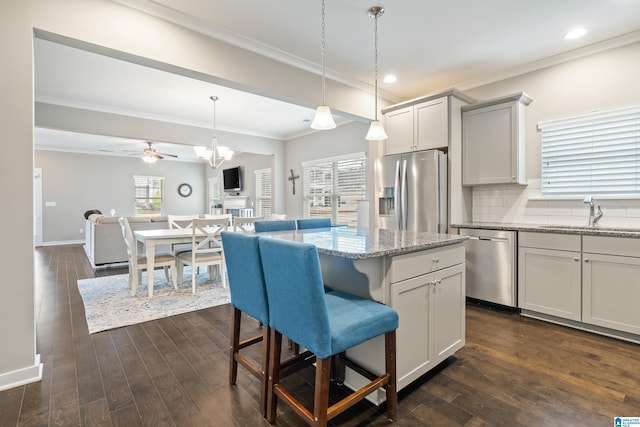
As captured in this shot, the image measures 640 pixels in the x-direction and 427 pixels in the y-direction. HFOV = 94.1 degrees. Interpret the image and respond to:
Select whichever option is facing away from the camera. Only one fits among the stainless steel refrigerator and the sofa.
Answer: the sofa

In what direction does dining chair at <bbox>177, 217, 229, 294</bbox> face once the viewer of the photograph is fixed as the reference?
facing away from the viewer and to the left of the viewer

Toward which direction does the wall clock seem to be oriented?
toward the camera

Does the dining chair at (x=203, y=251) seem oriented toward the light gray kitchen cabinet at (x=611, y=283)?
no

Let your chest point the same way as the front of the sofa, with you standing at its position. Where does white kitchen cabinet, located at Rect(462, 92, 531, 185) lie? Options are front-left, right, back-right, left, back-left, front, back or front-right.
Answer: back-right

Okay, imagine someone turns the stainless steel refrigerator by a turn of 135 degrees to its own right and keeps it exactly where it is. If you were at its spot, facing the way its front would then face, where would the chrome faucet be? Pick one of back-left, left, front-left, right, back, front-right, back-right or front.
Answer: right

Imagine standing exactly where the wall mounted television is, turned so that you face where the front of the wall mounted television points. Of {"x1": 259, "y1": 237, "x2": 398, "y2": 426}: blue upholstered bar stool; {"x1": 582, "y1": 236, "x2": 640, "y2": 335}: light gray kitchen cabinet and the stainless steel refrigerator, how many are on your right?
0

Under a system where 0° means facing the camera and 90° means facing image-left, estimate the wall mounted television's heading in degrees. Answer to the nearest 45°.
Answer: approximately 45°

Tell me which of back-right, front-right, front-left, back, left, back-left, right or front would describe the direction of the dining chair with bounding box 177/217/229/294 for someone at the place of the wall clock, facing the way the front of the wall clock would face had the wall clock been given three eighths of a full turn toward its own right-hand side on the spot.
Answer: back-left

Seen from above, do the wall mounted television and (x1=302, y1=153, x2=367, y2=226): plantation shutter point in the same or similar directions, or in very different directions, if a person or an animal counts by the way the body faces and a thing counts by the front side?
same or similar directions

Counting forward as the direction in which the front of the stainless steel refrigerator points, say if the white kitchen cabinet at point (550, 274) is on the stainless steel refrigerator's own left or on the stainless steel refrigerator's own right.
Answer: on the stainless steel refrigerator's own left

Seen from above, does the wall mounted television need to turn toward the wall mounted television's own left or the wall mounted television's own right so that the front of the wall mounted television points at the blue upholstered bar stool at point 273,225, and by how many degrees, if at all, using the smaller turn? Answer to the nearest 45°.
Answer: approximately 45° to the wall mounted television's own left

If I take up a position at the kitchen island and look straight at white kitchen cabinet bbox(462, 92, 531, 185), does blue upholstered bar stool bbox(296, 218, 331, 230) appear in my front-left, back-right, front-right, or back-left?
front-left

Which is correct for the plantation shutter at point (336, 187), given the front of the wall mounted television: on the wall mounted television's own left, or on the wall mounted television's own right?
on the wall mounted television's own left

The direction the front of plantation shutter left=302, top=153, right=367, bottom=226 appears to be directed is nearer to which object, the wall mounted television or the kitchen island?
the kitchen island

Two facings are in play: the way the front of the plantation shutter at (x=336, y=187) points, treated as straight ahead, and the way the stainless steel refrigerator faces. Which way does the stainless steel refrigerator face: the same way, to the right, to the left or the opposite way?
the same way

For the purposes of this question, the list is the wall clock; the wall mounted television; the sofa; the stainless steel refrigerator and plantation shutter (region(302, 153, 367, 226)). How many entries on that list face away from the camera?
1

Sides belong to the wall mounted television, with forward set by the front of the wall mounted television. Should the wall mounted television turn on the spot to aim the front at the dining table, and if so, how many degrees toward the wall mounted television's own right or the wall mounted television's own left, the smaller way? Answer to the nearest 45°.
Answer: approximately 45° to the wall mounted television's own left

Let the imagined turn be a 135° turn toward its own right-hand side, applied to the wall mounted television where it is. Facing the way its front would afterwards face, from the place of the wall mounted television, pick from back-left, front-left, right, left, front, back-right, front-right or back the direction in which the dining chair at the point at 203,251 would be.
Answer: back
